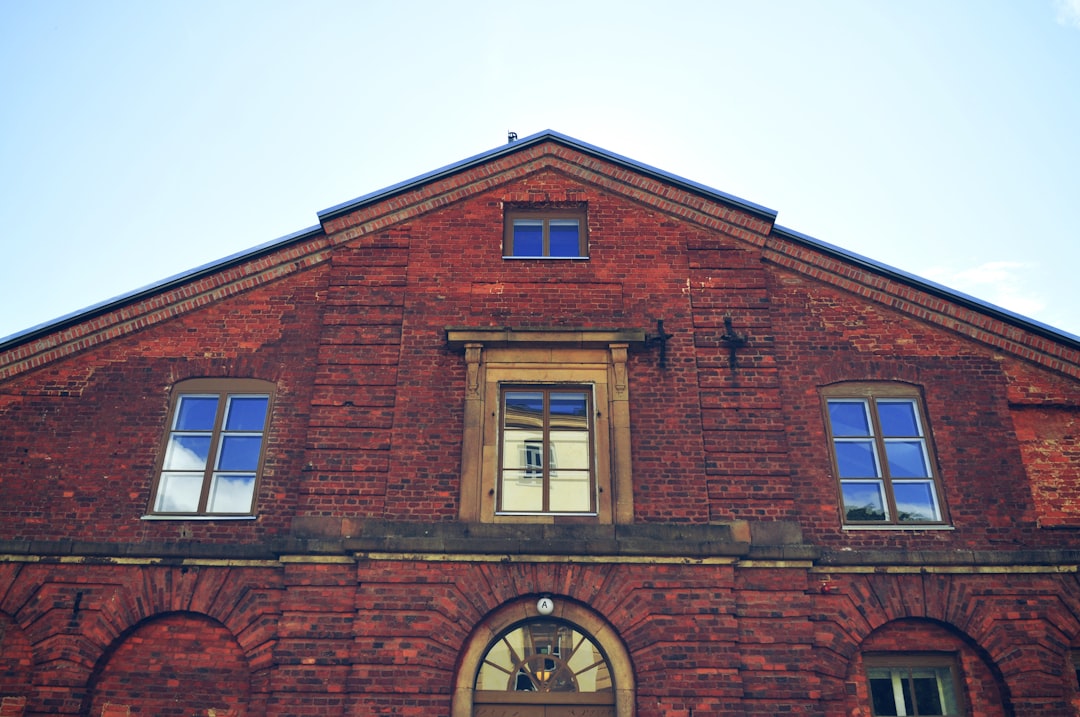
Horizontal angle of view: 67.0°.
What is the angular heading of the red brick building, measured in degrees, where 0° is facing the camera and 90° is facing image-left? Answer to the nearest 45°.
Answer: approximately 0°
